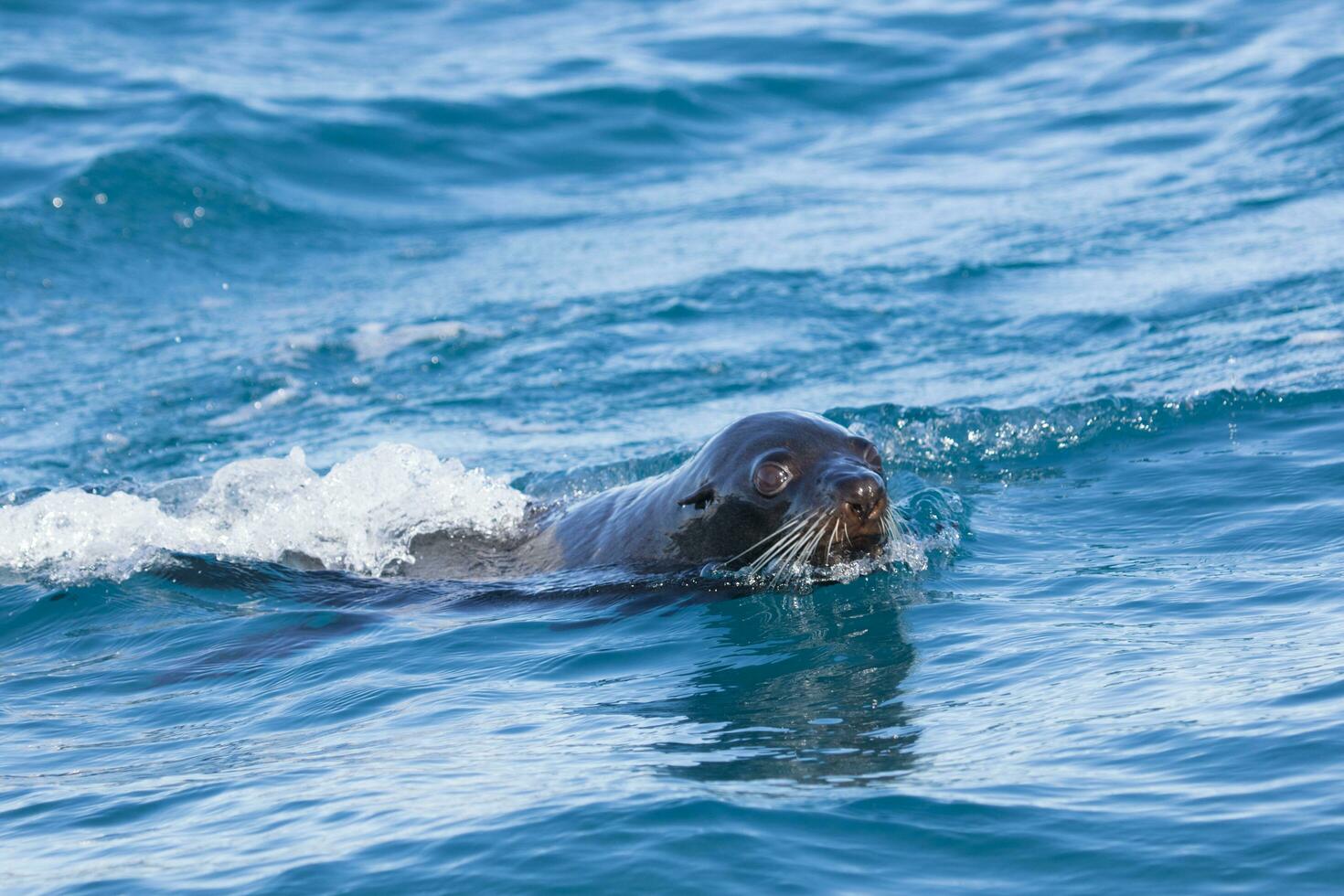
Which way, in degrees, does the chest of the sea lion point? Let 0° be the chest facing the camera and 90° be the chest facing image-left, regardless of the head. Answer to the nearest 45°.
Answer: approximately 315°
